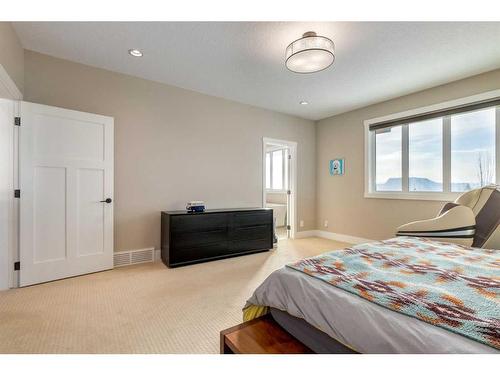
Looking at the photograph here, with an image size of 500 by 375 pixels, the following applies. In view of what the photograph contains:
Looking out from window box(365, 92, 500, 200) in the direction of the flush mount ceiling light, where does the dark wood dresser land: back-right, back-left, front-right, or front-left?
front-right

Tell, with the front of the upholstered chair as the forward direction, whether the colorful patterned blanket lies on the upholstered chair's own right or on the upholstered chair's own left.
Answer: on the upholstered chair's own left

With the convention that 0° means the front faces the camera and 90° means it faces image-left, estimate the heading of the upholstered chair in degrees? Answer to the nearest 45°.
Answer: approximately 90°

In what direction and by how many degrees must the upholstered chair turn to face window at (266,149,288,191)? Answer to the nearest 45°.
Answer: approximately 45° to its right

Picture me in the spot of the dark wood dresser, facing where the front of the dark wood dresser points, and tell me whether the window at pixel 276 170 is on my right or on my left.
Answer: on my left

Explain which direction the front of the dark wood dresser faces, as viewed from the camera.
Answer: facing the viewer and to the right of the viewer

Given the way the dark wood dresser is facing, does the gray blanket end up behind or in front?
in front

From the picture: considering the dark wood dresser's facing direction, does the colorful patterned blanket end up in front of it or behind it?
in front

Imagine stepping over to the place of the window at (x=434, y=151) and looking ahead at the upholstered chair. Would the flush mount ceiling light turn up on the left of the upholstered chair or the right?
right

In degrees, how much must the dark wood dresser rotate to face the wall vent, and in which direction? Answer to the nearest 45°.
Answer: approximately 135° to its right

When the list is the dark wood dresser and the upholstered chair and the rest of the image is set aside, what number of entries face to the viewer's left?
1

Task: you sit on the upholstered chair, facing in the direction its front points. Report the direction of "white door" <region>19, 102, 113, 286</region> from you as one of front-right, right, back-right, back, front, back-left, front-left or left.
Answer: front-left

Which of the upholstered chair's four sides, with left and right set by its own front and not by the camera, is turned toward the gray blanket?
left
